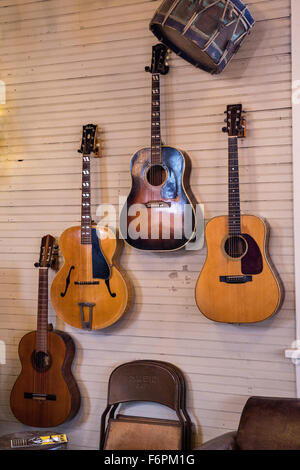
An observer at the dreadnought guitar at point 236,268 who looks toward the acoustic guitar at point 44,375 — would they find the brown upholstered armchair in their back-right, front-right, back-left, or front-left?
back-left

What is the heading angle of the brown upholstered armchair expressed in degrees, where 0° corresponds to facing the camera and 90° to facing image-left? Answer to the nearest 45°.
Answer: approximately 45°

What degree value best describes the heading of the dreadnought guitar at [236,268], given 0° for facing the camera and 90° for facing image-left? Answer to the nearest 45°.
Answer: approximately 0°

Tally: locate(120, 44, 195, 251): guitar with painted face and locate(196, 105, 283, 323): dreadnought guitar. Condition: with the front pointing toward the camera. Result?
2

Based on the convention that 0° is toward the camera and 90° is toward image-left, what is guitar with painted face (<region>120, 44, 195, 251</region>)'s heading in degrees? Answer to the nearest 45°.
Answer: approximately 0°

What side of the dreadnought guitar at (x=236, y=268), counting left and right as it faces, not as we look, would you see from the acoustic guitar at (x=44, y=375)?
right
